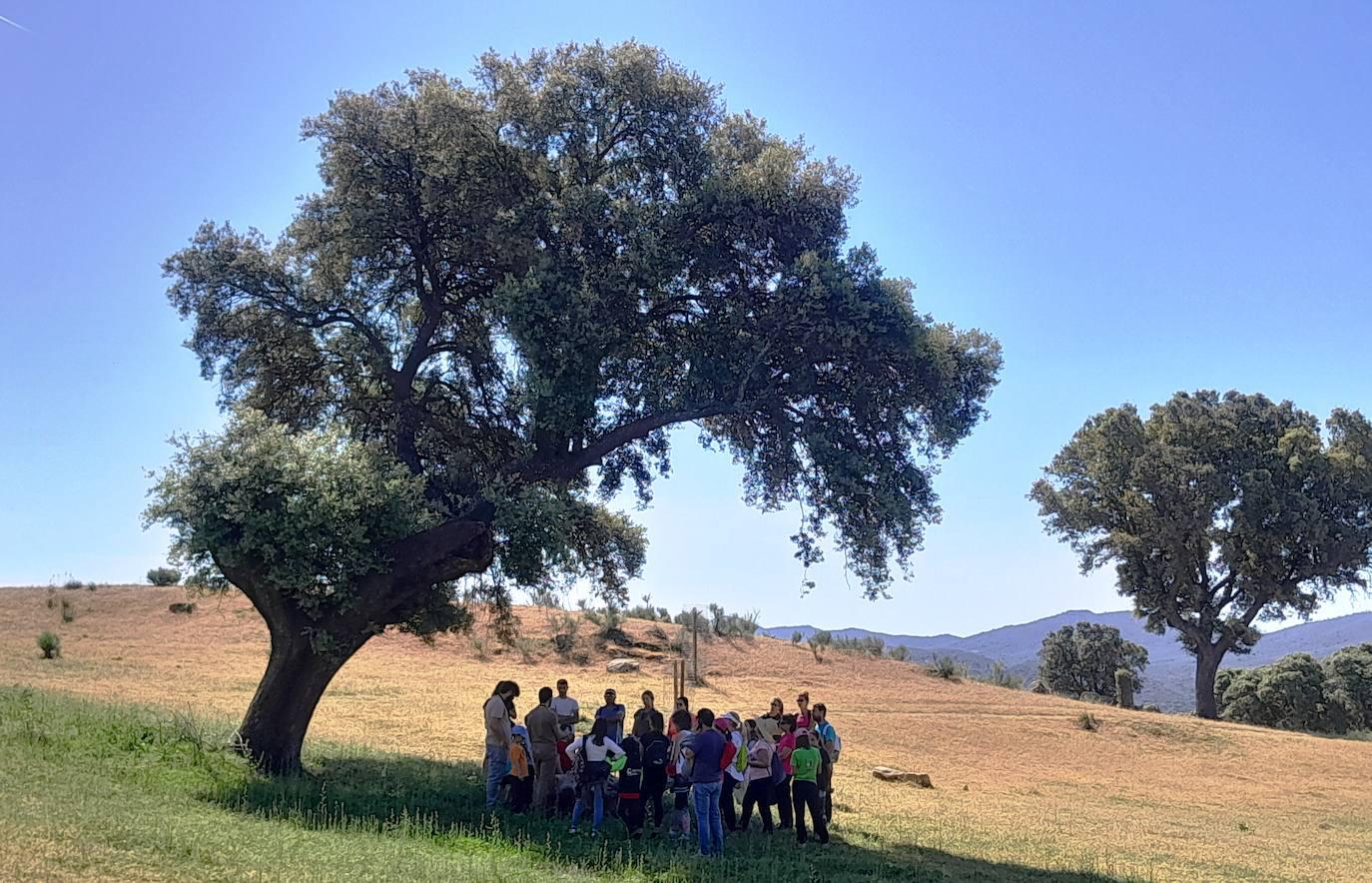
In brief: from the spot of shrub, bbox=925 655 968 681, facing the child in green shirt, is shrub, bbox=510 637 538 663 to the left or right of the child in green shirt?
right

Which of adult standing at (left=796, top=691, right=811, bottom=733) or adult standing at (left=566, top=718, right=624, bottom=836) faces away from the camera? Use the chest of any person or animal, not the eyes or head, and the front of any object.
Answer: adult standing at (left=566, top=718, right=624, bottom=836)

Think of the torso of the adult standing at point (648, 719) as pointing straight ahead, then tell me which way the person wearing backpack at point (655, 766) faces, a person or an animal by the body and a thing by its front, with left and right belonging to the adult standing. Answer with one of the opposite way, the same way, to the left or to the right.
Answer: the opposite way

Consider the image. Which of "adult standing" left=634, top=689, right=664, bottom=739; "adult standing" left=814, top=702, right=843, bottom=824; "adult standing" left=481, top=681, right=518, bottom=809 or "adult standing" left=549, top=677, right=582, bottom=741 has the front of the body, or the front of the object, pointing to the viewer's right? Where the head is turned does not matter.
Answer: "adult standing" left=481, top=681, right=518, bottom=809

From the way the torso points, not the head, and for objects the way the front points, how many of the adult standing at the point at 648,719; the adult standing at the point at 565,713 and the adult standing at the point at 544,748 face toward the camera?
2

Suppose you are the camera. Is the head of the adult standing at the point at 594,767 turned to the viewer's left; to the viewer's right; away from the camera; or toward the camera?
away from the camera

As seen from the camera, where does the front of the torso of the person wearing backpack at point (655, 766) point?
away from the camera

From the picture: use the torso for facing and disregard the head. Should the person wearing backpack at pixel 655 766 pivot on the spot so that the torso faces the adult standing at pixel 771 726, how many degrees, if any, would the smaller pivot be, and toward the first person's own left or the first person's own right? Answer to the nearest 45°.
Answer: approximately 45° to the first person's own right

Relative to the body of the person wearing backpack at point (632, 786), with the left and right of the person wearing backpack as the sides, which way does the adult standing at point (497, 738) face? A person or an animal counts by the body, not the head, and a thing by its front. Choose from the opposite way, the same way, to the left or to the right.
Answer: to the right

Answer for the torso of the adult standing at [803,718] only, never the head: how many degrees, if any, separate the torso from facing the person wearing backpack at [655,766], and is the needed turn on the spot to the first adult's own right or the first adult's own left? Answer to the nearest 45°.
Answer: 0° — they already face them

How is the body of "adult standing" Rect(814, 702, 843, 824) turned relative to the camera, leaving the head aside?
to the viewer's left

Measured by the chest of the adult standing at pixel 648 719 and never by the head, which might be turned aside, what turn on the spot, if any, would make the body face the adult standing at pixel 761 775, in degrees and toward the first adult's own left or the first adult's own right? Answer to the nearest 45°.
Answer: approximately 90° to the first adult's own left

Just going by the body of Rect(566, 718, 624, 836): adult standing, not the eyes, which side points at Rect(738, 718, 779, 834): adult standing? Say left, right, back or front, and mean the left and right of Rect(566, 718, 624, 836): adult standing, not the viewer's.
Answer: right
